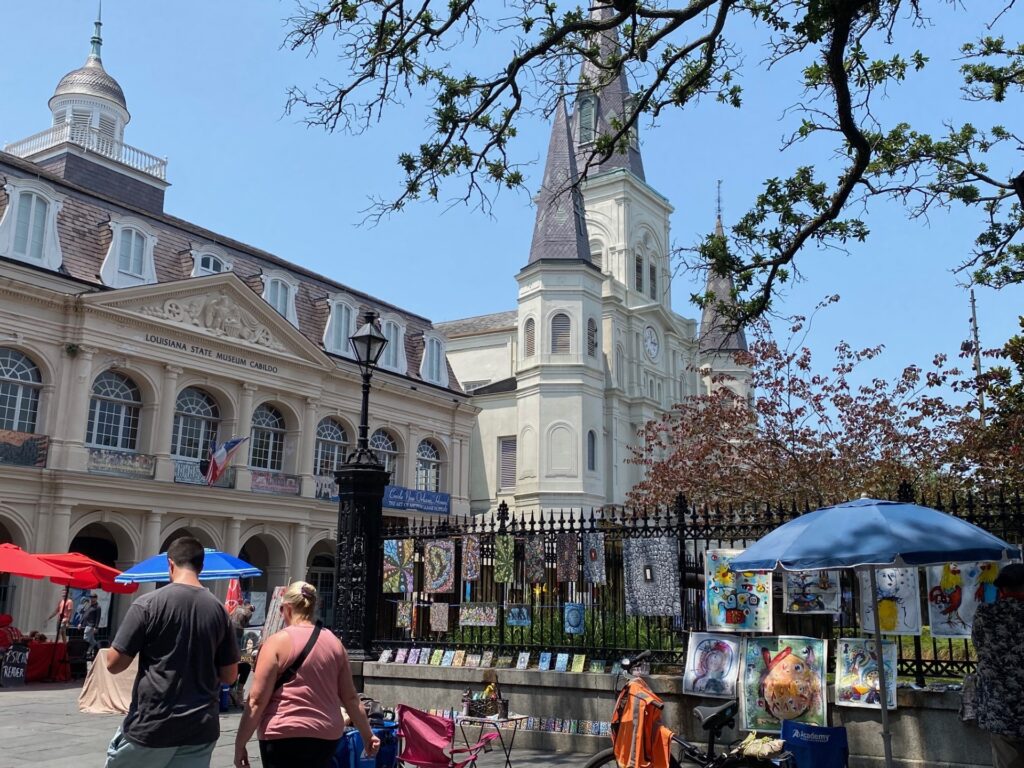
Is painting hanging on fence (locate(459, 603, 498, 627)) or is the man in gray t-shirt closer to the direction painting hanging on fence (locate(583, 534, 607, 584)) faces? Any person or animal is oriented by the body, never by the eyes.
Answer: the man in gray t-shirt

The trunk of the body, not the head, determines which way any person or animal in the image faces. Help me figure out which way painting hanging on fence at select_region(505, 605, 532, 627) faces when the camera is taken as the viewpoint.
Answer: facing the viewer

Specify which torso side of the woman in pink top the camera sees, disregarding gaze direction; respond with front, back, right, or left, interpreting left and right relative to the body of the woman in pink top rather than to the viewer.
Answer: back

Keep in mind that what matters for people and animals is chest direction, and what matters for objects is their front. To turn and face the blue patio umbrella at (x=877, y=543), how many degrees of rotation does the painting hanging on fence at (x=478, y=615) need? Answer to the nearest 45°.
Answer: approximately 45° to its left

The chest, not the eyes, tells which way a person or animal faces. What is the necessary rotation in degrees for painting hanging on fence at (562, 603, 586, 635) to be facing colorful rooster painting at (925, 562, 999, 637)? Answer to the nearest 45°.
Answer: approximately 45° to its left

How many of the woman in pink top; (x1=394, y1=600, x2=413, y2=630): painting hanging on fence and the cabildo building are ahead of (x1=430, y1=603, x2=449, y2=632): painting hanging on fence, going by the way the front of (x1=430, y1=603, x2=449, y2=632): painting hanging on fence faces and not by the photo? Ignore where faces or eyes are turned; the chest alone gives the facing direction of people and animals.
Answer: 1

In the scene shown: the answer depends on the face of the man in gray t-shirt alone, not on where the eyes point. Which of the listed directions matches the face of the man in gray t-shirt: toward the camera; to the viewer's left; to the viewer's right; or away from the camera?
away from the camera

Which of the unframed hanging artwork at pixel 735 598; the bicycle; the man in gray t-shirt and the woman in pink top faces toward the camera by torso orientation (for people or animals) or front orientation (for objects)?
the unframed hanging artwork

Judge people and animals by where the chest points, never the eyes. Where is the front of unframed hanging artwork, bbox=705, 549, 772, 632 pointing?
toward the camera

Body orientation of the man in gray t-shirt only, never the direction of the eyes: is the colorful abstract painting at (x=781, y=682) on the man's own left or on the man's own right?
on the man's own right

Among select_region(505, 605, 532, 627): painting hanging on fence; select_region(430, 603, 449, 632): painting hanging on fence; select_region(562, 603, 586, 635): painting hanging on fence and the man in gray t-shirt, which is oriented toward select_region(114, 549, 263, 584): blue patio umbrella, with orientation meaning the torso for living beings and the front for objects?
the man in gray t-shirt

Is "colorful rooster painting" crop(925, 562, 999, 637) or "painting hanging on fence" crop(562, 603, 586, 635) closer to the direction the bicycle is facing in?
the painting hanging on fence

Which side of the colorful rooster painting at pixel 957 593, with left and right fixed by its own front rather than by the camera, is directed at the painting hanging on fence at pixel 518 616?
right

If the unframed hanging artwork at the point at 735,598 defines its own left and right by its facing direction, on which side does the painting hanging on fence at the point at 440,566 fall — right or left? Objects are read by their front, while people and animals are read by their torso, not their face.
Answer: on its right

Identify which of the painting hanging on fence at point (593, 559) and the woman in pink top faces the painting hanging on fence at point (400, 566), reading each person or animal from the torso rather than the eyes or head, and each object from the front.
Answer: the woman in pink top

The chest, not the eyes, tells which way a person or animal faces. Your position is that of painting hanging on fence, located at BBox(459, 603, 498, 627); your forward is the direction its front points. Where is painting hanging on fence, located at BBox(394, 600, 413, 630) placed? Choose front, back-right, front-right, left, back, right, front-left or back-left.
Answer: back-right

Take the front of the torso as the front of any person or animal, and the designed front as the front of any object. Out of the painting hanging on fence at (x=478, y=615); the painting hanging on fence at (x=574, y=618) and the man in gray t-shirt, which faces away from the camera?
the man in gray t-shirt

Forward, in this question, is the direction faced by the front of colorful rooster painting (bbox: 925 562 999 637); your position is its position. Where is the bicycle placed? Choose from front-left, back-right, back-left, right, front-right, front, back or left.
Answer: front-right
